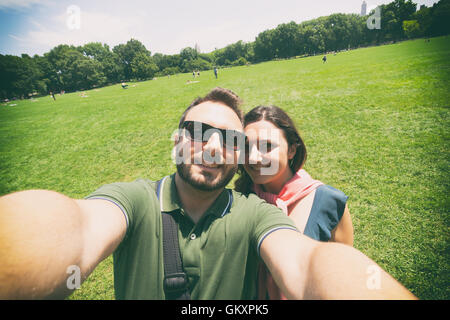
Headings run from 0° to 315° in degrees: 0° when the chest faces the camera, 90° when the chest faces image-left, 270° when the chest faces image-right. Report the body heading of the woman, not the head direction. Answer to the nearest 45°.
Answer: approximately 45°

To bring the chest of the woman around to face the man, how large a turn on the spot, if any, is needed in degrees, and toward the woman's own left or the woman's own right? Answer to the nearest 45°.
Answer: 0° — they already face them

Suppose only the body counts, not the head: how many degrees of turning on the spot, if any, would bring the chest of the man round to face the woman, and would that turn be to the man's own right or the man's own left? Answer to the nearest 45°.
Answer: approximately 135° to the man's own left

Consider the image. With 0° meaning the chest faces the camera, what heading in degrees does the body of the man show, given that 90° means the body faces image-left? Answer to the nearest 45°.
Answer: approximately 0°

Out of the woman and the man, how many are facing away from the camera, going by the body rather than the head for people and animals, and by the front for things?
0
